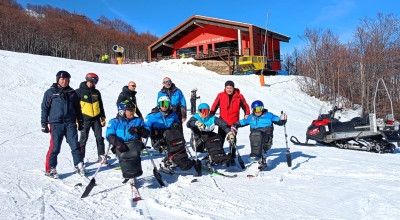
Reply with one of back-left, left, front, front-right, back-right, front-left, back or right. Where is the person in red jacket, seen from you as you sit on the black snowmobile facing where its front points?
front-left

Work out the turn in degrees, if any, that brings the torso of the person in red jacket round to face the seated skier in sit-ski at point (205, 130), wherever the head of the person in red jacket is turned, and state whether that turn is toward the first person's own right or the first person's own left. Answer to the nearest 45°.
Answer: approximately 45° to the first person's own right

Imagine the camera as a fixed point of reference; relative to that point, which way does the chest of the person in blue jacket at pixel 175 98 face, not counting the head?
toward the camera

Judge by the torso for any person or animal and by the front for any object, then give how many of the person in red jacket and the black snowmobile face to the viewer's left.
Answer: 1

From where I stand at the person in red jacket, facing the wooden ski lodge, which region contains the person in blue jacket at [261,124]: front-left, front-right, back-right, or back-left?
back-right

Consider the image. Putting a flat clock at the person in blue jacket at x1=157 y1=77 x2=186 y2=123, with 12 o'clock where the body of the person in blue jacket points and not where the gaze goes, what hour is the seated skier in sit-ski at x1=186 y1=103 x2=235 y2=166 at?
The seated skier in sit-ski is roughly at 11 o'clock from the person in blue jacket.

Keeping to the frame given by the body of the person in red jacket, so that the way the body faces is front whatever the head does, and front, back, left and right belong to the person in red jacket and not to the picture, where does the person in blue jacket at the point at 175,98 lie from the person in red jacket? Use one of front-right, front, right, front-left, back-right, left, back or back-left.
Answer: right

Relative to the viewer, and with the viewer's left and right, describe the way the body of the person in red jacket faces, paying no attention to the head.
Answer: facing the viewer

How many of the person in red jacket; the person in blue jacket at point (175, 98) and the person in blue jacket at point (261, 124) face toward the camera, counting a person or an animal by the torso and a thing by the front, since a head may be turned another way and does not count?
3

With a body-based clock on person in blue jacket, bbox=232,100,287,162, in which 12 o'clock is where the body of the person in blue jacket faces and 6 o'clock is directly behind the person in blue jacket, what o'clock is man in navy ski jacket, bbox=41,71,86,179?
The man in navy ski jacket is roughly at 2 o'clock from the person in blue jacket.

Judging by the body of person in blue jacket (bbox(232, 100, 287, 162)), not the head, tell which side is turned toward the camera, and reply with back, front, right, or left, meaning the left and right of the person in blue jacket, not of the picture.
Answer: front

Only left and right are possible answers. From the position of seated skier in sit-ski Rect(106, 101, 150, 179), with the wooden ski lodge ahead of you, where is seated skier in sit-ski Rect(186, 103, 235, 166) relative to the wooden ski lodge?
right

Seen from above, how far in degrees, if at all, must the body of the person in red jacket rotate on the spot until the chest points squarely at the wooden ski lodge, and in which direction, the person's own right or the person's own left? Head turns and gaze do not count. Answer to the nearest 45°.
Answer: approximately 180°

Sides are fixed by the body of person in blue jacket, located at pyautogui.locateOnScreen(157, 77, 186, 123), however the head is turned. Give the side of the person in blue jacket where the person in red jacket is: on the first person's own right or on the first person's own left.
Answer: on the first person's own left

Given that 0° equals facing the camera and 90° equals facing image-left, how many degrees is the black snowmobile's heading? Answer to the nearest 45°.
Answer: approximately 90°

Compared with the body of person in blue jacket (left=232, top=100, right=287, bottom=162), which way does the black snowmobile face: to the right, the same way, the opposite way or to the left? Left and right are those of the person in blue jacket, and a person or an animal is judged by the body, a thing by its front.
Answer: to the right
